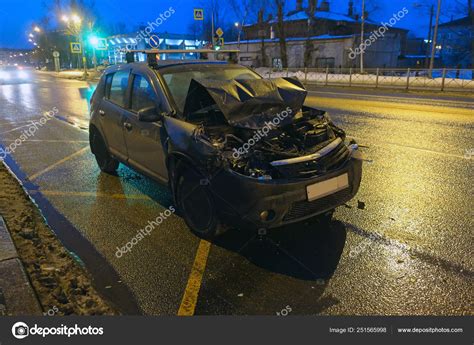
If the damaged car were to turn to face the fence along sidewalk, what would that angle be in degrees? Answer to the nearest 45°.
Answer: approximately 90° to its left

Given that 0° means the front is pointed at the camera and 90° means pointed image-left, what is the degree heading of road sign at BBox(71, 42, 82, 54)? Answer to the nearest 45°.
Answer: approximately 0°

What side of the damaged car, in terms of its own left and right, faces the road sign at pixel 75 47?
back

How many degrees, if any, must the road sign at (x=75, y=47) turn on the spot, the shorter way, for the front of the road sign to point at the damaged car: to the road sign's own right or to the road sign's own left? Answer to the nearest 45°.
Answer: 0° — it already faces it

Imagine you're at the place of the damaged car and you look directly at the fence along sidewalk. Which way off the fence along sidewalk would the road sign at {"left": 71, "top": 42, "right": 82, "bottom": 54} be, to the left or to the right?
left

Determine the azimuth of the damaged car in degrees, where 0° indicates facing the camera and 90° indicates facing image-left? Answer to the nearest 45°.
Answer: approximately 315°

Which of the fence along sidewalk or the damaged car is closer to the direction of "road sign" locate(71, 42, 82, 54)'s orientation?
the damaged car

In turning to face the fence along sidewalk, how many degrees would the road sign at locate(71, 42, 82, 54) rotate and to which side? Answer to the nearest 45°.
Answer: approximately 45° to its left
